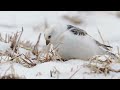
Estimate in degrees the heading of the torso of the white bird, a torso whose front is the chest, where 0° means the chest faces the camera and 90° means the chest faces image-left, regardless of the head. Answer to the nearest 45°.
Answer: approximately 90°
